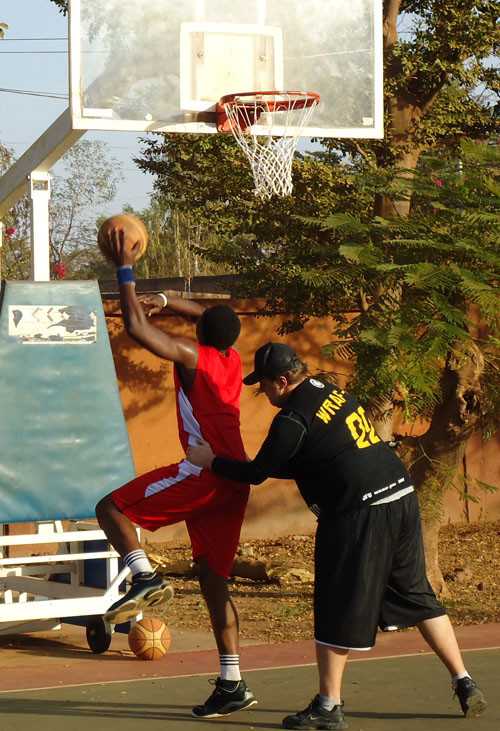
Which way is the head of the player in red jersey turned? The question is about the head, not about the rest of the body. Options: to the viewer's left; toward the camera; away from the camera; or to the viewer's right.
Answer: away from the camera

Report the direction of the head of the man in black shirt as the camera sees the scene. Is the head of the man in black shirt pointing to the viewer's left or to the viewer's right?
to the viewer's left

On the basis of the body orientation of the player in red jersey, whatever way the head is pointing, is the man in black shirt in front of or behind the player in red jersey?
behind

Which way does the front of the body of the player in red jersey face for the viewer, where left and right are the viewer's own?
facing away from the viewer and to the left of the viewer
